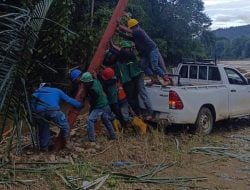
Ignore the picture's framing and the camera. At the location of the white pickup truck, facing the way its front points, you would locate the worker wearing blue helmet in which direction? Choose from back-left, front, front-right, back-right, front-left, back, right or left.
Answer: back

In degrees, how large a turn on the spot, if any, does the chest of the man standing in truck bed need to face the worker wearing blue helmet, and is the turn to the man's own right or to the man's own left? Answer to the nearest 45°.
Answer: approximately 45° to the man's own left

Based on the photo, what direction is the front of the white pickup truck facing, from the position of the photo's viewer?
facing away from the viewer and to the right of the viewer

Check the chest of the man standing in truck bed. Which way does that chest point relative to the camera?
to the viewer's left

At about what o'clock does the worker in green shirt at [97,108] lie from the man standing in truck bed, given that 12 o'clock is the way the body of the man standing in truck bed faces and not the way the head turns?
The worker in green shirt is roughly at 10 o'clock from the man standing in truck bed.

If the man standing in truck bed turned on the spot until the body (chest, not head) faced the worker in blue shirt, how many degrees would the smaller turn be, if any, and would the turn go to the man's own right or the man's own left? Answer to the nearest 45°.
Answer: approximately 45° to the man's own left

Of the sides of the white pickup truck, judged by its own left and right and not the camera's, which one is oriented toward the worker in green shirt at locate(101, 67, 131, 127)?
back

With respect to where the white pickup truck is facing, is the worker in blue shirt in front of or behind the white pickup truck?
behind

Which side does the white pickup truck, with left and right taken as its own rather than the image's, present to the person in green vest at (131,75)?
back
